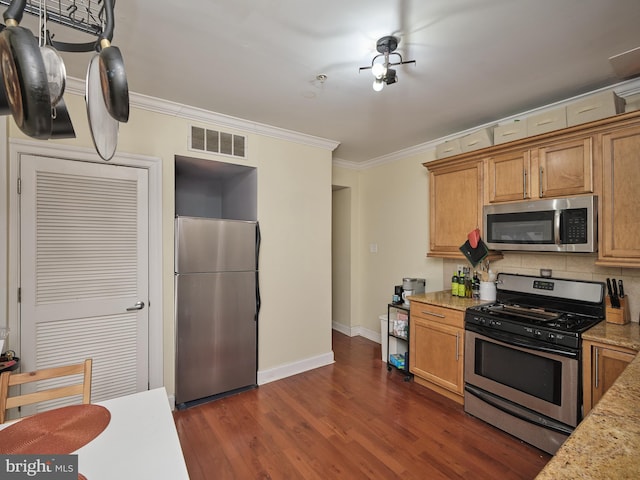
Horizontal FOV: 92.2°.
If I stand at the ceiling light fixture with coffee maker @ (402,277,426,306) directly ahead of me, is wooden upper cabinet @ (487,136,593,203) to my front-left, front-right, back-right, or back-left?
front-right

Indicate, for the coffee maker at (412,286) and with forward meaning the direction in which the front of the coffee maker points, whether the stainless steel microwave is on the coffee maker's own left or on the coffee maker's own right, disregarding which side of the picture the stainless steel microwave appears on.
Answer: on the coffee maker's own left

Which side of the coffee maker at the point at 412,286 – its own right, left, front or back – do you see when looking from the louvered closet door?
front

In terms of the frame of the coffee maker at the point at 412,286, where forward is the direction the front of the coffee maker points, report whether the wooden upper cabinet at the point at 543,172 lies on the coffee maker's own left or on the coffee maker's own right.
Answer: on the coffee maker's own left

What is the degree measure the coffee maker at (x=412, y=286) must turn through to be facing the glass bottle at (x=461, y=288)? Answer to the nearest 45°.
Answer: approximately 90° to its left

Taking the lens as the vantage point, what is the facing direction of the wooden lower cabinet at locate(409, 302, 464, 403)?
facing the viewer and to the left of the viewer

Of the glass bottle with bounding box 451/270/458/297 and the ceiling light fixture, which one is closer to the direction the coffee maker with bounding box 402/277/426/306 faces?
the ceiling light fixture

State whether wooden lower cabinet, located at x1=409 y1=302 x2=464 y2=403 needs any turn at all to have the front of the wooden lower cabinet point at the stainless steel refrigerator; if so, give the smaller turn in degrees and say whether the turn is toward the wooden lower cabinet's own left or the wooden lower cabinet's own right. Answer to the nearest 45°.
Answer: approximately 45° to the wooden lower cabinet's own right

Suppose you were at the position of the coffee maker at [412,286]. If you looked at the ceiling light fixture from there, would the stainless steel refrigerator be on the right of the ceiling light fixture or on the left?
right

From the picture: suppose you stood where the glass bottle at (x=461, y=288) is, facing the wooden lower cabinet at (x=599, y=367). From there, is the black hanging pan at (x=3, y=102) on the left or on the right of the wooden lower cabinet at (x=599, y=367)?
right
